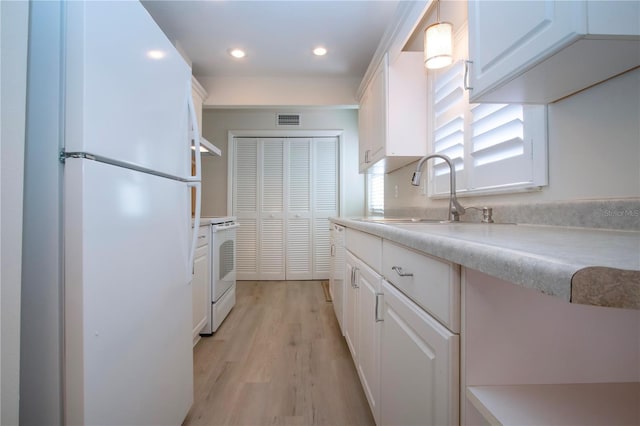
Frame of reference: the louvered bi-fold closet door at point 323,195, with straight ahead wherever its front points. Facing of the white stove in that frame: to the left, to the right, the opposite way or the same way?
to the left

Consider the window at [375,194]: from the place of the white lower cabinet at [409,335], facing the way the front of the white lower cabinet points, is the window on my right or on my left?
on my right

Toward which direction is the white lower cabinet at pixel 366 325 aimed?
to the viewer's left

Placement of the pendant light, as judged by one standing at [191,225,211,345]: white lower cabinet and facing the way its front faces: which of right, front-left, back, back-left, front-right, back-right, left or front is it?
front-right

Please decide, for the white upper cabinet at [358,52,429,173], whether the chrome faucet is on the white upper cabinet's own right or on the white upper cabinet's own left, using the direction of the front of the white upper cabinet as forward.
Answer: on the white upper cabinet's own left

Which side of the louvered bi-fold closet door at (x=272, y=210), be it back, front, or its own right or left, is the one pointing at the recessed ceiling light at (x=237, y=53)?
front

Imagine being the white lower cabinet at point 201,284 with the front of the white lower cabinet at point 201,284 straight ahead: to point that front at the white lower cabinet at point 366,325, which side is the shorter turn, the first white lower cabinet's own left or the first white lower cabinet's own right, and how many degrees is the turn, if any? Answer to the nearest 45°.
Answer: approximately 45° to the first white lower cabinet's own right

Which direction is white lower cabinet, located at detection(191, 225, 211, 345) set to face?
to the viewer's right

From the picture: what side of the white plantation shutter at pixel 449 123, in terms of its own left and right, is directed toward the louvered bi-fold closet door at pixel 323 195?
right

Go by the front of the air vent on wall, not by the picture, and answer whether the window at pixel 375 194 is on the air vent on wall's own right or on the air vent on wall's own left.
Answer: on the air vent on wall's own left

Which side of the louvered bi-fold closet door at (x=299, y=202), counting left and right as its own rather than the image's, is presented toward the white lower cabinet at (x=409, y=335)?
front
